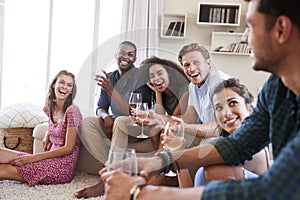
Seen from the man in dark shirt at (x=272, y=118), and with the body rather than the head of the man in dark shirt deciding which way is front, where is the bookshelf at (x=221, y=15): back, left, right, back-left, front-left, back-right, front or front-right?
right

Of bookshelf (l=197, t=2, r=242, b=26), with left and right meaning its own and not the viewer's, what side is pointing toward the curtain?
right

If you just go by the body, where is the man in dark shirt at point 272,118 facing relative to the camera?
to the viewer's left

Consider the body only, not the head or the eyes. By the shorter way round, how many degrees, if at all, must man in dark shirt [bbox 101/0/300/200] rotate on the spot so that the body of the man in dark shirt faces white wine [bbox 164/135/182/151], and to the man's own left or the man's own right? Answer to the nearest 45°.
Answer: approximately 45° to the man's own right

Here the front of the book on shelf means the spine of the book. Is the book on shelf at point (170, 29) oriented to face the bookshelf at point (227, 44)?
no

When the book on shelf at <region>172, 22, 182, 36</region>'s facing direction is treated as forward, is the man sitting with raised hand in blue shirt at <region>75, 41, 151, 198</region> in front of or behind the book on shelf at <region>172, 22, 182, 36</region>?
in front

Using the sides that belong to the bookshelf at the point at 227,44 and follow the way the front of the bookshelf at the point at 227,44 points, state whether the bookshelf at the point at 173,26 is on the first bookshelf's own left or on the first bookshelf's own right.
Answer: on the first bookshelf's own right

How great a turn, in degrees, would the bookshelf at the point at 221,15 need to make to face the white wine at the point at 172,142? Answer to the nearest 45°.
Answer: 0° — it already faces it

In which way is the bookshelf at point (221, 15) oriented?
toward the camera

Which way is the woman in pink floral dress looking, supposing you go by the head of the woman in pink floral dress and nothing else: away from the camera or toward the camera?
toward the camera

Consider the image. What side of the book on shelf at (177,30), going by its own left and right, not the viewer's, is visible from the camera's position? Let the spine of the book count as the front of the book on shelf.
front

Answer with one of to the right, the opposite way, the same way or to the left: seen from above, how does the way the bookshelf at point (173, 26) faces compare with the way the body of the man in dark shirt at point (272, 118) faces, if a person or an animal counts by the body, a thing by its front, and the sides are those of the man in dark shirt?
to the left

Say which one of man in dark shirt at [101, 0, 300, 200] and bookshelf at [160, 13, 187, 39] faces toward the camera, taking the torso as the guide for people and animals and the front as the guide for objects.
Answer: the bookshelf

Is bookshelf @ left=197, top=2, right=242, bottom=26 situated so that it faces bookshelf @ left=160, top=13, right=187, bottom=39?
no

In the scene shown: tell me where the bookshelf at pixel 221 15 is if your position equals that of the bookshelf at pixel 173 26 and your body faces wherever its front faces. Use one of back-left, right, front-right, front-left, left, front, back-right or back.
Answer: left

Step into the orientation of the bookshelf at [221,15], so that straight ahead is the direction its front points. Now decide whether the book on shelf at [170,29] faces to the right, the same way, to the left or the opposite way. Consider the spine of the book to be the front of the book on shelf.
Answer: the same way

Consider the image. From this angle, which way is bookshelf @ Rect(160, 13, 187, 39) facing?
toward the camera

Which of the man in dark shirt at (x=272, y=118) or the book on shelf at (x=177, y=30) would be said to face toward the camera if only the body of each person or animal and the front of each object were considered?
the book on shelf

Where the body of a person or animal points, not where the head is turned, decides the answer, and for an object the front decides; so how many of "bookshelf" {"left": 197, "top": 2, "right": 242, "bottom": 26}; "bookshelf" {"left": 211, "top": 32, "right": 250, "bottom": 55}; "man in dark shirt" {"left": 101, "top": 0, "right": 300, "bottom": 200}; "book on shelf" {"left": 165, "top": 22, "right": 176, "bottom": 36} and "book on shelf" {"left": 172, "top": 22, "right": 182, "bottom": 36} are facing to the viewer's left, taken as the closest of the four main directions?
1

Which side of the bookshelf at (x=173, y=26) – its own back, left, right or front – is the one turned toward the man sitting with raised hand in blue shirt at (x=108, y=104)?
front
